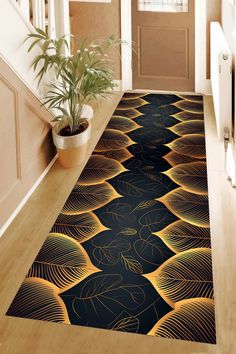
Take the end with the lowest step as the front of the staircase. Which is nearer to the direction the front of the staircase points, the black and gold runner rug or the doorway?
the doorway

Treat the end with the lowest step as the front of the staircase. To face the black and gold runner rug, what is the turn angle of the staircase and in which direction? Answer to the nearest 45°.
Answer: approximately 90° to its right

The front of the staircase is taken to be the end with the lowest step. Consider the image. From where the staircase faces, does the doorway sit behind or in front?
in front

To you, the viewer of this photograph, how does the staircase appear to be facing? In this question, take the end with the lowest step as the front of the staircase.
facing away from the viewer and to the right of the viewer

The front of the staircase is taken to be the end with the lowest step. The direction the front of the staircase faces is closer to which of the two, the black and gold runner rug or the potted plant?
the potted plant
